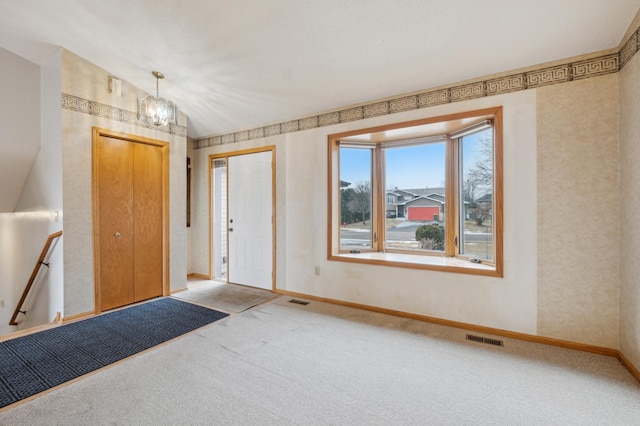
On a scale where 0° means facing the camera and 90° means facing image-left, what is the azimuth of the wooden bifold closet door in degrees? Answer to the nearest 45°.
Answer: approximately 315°
